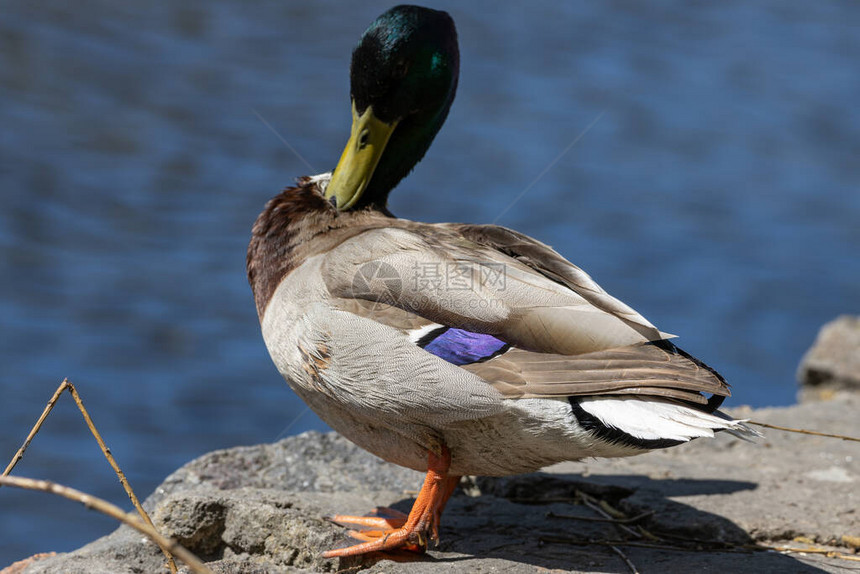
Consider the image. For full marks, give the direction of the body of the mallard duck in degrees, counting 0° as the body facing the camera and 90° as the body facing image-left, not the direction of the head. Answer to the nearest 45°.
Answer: approximately 90°

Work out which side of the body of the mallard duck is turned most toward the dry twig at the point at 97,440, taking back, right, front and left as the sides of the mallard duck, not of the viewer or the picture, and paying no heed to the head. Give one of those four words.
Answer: front

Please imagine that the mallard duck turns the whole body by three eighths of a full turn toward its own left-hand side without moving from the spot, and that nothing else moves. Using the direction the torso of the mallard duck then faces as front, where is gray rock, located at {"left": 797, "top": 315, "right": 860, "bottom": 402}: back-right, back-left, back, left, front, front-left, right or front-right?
left
